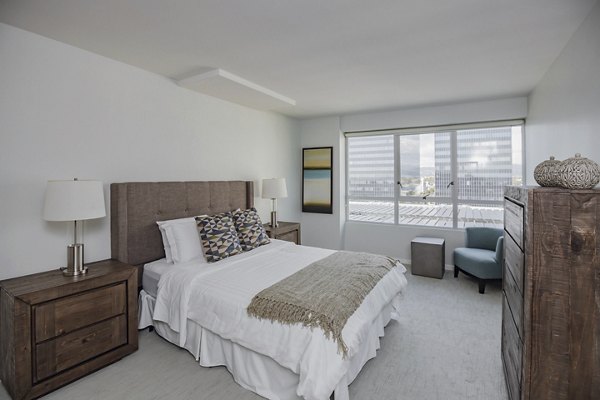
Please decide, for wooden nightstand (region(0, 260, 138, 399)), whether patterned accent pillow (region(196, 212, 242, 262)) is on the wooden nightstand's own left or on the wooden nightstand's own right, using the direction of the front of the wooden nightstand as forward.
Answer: on the wooden nightstand's own left

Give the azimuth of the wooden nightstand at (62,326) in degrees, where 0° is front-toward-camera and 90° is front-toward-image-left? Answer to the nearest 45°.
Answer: approximately 315°

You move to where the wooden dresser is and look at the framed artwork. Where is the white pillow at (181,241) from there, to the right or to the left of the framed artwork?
left

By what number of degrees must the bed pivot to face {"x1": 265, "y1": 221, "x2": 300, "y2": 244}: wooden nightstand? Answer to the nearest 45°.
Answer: approximately 135° to its left

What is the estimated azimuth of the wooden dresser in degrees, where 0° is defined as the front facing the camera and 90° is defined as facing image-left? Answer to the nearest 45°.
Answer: approximately 90°

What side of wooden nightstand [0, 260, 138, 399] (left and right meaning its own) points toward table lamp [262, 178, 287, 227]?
left

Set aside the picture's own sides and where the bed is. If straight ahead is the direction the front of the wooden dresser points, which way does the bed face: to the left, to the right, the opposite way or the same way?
the opposite way

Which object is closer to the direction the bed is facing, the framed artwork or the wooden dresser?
the wooden dresser

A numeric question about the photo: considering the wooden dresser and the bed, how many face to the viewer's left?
1

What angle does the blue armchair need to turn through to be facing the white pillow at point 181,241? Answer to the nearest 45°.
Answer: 0° — it already faces it

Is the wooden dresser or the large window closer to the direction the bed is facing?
the wooden dresser

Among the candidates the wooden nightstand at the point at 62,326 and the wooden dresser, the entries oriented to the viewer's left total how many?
1

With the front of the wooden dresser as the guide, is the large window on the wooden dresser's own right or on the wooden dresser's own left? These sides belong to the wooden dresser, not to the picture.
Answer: on the wooden dresser's own right
